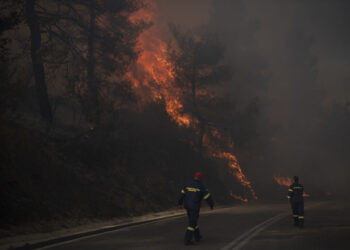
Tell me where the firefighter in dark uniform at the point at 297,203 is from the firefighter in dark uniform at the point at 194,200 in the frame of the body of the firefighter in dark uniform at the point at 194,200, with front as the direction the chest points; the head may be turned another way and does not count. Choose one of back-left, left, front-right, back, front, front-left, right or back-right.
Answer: front-right

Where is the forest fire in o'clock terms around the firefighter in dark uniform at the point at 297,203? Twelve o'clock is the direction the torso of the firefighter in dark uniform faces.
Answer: The forest fire is roughly at 11 o'clock from the firefighter in dark uniform.

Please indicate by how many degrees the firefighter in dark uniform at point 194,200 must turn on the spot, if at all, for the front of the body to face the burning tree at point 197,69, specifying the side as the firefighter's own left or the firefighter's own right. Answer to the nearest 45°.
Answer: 0° — they already face it

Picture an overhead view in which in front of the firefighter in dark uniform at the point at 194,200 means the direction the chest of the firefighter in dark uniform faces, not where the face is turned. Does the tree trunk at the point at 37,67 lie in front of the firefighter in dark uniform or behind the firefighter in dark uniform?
in front

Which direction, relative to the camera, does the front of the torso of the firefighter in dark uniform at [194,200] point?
away from the camera

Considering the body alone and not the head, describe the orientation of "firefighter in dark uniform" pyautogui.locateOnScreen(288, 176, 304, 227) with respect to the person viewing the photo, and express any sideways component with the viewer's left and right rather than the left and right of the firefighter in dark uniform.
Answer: facing away from the viewer

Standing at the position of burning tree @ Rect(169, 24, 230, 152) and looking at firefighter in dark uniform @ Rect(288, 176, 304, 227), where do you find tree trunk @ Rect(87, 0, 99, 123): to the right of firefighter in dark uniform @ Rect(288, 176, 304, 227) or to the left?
right

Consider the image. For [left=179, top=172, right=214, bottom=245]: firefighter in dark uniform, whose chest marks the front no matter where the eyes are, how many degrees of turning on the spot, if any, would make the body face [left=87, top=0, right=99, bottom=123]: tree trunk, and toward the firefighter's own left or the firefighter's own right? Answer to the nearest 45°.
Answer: approximately 45° to the firefighter's own left

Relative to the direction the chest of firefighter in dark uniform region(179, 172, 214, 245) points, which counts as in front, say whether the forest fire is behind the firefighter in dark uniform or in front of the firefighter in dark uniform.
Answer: in front
